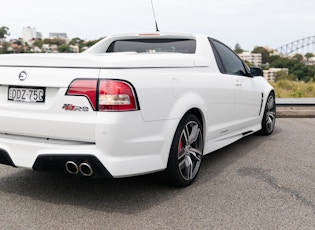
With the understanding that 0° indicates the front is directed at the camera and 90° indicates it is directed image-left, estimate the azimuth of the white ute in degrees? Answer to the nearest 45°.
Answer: approximately 225°
